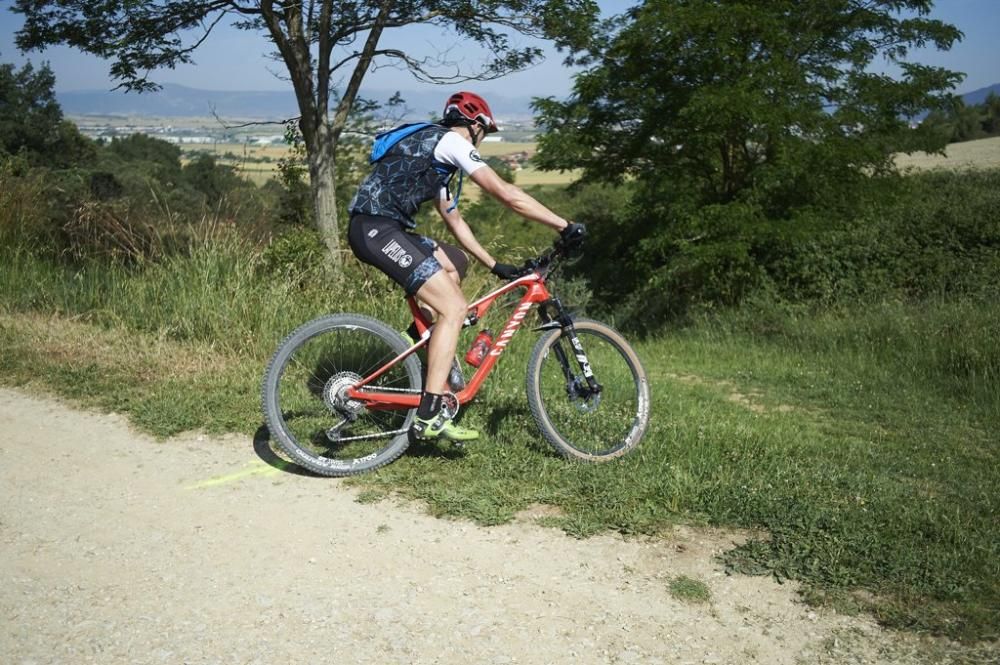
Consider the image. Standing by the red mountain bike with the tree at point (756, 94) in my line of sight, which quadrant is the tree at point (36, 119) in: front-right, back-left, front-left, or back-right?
front-left

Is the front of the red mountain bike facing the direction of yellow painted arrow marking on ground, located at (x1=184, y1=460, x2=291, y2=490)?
no

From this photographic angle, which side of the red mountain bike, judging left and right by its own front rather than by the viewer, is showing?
right

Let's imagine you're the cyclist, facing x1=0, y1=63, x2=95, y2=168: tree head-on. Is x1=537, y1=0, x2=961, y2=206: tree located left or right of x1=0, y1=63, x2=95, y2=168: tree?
right

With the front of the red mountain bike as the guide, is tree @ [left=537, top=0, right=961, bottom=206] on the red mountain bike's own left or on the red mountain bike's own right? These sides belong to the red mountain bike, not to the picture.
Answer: on the red mountain bike's own left

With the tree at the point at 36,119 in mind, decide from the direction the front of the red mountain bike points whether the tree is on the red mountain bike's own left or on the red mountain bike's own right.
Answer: on the red mountain bike's own left

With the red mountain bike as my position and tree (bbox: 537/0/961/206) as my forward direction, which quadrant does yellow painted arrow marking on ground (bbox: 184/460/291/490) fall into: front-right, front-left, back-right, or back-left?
back-left

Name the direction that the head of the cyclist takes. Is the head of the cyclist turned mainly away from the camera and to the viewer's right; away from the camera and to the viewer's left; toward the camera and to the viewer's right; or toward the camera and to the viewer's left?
away from the camera and to the viewer's right
